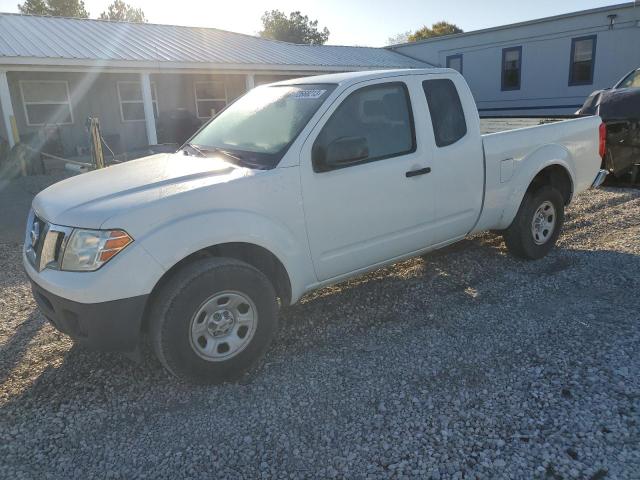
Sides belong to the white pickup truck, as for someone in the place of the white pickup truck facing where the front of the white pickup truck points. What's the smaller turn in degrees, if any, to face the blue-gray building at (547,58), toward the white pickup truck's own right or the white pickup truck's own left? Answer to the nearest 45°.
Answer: approximately 180°

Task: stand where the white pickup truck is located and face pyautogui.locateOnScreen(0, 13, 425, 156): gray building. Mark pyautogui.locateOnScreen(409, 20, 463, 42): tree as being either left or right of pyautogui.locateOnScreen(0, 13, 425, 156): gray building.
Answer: right

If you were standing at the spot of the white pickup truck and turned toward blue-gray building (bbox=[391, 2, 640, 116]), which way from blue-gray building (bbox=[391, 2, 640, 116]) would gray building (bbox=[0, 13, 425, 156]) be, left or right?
left

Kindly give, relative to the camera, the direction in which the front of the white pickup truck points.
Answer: facing the viewer and to the left of the viewer

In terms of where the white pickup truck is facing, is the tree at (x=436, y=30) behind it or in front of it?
behind

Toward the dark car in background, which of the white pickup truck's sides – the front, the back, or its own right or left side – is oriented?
back

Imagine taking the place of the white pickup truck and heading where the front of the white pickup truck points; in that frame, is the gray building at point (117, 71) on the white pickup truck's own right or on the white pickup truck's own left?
on the white pickup truck's own right
